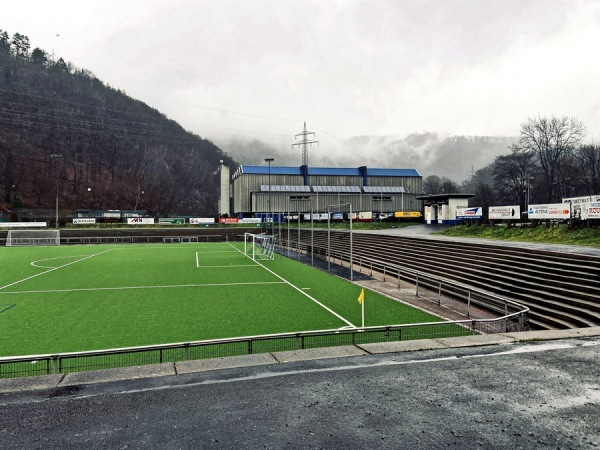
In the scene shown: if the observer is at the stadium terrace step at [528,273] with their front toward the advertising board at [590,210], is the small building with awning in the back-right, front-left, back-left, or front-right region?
front-left

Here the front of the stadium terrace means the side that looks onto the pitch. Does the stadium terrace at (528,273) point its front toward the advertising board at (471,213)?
no

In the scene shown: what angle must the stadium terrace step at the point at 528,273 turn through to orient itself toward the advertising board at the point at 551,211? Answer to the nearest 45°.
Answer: approximately 135° to its right

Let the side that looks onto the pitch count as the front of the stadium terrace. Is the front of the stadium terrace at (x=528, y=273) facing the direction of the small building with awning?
no

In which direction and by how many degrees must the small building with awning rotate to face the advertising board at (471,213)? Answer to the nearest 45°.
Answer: approximately 45° to its left

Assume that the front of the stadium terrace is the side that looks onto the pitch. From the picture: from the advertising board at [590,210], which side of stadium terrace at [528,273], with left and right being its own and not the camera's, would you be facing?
back

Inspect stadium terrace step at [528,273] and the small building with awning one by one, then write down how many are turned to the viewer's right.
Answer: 0

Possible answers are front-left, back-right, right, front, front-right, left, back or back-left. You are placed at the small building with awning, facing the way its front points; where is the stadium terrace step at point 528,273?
front-left

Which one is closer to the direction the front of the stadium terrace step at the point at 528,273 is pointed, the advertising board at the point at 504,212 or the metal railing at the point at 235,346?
the metal railing

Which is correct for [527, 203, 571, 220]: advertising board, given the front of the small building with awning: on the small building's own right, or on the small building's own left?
on the small building's own left

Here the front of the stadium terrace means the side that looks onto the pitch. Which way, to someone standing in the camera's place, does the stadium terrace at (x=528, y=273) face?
facing the viewer and to the left of the viewer
